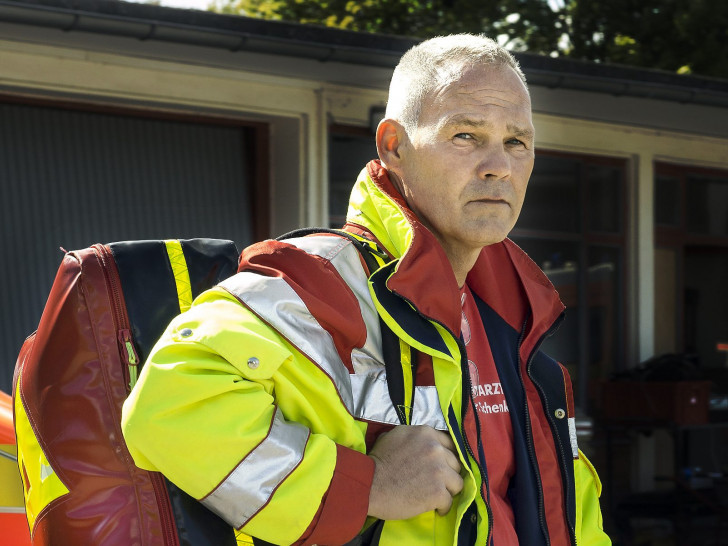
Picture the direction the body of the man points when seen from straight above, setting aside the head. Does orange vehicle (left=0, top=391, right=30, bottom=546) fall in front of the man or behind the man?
behind

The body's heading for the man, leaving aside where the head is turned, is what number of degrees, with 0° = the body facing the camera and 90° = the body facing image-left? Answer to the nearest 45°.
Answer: approximately 315°
